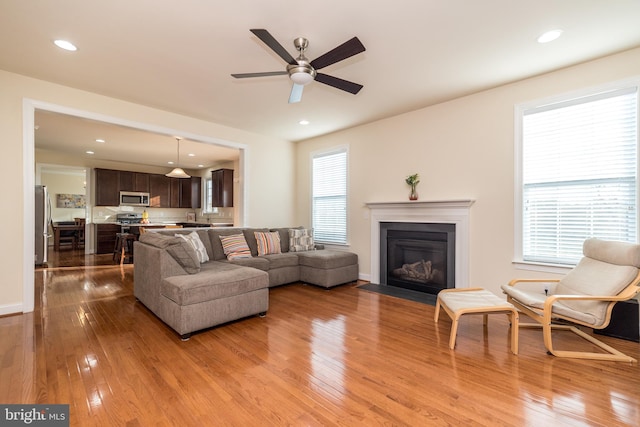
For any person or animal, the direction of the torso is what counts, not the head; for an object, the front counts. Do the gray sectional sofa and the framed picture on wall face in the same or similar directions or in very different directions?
same or similar directions

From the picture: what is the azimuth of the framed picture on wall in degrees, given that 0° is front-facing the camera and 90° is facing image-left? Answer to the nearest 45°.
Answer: approximately 0°

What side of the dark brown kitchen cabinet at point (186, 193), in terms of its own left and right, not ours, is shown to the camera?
front

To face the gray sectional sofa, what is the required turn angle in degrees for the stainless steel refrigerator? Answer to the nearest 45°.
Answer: approximately 90° to its right

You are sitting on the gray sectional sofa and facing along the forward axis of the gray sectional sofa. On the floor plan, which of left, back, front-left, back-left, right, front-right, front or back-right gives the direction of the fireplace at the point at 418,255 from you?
front-left

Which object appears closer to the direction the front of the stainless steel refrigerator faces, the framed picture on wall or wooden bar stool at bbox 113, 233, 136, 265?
the wooden bar stool

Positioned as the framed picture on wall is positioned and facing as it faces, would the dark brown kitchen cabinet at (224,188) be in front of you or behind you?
in front

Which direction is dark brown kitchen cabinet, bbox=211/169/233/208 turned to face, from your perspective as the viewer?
facing the viewer and to the left of the viewer

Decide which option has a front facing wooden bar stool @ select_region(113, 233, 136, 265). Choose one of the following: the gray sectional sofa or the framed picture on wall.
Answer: the framed picture on wall

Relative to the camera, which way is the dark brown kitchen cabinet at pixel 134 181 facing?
toward the camera

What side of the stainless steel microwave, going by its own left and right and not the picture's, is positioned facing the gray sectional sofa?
front

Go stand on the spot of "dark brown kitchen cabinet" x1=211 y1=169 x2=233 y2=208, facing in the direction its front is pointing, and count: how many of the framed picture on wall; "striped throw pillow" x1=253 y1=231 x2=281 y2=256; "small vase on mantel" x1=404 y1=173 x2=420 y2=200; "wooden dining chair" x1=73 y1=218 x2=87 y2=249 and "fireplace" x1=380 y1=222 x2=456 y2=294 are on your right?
2

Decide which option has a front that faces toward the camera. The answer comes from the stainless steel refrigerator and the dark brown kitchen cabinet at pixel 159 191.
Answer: the dark brown kitchen cabinet

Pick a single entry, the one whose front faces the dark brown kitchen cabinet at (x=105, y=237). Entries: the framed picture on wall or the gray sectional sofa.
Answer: the framed picture on wall

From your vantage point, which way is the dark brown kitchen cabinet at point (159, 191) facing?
toward the camera
